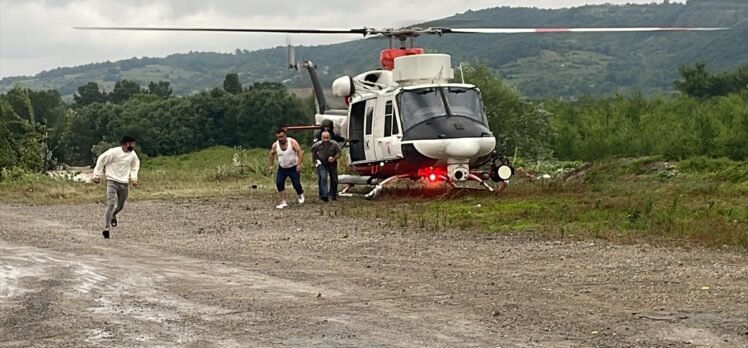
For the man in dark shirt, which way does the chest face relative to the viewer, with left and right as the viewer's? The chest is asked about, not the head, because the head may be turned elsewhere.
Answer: facing the viewer

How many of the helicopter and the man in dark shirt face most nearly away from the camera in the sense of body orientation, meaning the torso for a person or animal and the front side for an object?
0

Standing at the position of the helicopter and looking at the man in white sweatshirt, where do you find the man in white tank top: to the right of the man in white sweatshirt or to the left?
right

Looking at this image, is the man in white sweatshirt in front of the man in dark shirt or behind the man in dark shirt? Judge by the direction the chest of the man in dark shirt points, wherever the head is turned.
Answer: in front

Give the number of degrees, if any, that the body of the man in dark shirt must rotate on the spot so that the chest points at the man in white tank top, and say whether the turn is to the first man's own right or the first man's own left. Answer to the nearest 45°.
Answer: approximately 45° to the first man's own right

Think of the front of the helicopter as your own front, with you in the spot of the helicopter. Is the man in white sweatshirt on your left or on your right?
on your right

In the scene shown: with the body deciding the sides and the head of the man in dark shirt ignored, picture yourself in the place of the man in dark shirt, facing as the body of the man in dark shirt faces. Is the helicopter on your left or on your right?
on your left
